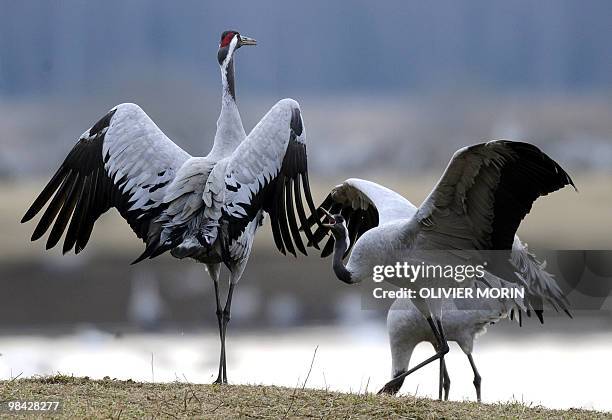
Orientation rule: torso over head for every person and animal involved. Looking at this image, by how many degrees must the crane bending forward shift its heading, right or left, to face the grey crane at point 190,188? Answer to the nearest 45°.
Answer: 0° — it already faces it

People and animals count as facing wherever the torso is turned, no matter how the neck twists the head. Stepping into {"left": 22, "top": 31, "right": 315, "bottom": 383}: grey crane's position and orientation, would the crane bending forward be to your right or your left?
on your right

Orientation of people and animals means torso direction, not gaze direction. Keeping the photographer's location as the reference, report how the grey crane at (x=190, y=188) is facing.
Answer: facing away from the viewer and to the right of the viewer

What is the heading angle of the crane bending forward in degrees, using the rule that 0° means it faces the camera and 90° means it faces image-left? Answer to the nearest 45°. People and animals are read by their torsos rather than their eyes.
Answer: approximately 90°

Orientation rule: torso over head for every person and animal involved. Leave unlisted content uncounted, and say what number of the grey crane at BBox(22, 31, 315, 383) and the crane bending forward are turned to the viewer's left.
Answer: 1
